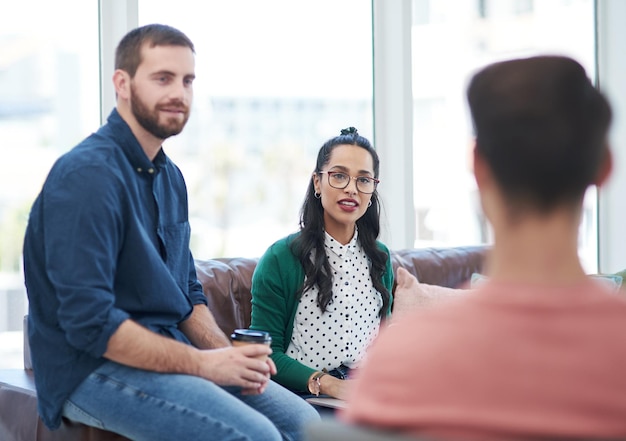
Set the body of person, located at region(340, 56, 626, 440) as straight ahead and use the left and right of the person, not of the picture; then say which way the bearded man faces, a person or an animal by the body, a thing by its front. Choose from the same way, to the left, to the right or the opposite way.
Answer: to the right

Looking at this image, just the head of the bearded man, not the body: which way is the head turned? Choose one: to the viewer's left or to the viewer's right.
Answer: to the viewer's right

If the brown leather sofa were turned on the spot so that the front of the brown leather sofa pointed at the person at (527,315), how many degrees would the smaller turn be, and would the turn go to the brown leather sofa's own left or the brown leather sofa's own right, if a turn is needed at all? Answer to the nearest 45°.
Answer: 0° — it already faces them

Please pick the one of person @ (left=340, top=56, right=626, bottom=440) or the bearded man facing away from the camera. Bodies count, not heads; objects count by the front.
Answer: the person

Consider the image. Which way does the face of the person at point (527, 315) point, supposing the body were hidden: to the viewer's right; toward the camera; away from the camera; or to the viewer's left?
away from the camera

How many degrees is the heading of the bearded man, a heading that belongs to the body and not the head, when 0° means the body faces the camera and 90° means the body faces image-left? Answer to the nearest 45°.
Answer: approximately 315°

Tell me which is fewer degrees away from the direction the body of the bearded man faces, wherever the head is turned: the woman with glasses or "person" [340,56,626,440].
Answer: the person

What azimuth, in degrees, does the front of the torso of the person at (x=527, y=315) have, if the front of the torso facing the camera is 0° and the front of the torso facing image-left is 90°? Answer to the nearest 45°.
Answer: approximately 180°

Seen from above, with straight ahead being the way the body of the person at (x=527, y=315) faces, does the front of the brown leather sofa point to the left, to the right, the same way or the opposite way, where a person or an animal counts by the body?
the opposite way
